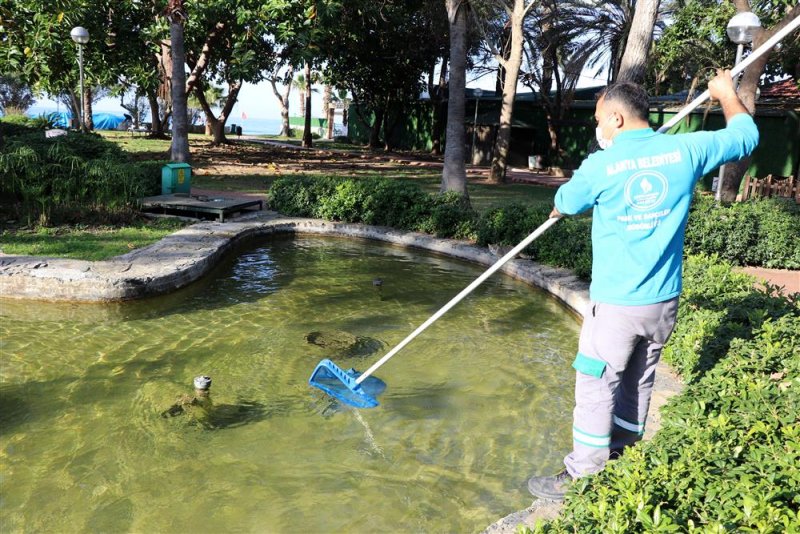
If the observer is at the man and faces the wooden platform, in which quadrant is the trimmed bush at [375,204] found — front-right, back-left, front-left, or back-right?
front-right

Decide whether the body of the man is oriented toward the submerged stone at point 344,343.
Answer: yes

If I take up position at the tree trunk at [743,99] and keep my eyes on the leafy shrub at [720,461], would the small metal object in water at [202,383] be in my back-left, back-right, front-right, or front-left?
front-right

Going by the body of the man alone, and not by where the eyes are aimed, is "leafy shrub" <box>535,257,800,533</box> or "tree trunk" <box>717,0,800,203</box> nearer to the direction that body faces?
the tree trunk

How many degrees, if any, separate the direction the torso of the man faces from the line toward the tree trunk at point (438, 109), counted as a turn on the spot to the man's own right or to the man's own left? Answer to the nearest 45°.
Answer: approximately 45° to the man's own right

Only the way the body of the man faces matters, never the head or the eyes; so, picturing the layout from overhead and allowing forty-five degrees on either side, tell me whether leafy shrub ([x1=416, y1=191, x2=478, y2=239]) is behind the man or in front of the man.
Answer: in front

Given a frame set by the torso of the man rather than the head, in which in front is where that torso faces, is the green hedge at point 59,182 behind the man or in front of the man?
in front

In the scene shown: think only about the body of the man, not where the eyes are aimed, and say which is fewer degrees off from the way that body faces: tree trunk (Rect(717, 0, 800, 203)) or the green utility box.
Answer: the green utility box

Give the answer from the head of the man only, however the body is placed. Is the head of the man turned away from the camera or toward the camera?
away from the camera

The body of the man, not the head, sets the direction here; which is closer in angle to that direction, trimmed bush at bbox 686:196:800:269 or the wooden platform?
the wooden platform

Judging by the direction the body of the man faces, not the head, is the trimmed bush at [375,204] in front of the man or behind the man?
in front

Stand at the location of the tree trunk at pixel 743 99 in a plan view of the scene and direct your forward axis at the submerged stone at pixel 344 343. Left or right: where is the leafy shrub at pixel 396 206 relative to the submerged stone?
right
